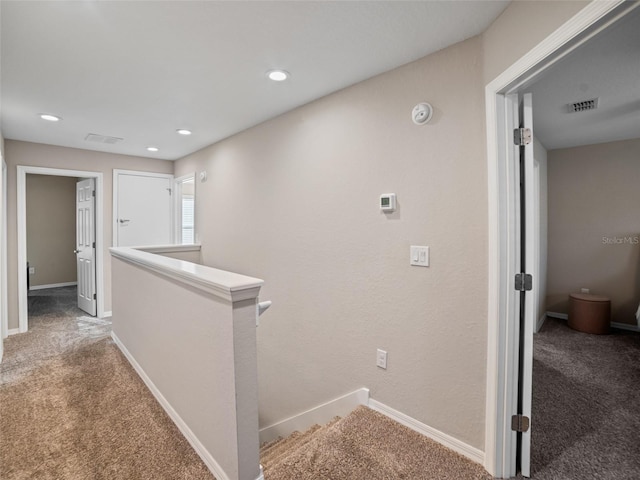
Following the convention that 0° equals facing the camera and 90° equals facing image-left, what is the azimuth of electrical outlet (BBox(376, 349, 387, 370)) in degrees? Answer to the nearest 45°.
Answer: approximately 45°

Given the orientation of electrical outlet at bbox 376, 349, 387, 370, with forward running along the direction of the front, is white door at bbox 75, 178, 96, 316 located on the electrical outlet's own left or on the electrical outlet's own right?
on the electrical outlet's own right

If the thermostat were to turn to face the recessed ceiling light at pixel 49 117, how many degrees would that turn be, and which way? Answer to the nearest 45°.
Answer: approximately 45° to its right

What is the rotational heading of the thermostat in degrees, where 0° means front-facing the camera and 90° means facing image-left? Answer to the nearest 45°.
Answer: approximately 45°

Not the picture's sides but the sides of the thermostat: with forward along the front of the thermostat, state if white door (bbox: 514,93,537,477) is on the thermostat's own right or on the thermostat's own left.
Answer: on the thermostat's own left
